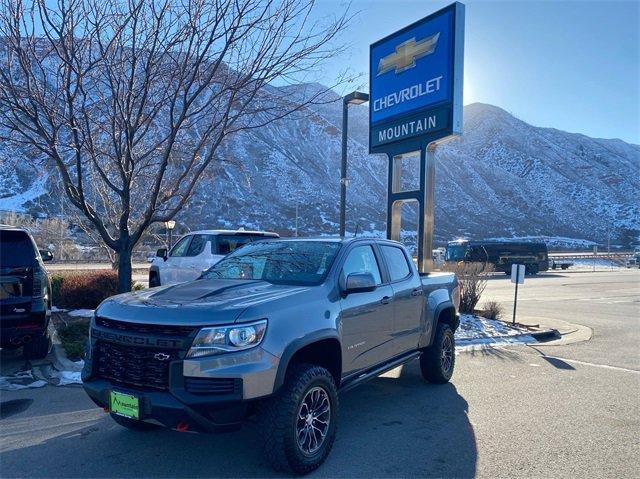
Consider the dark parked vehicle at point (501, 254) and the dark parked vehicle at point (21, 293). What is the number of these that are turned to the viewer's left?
1

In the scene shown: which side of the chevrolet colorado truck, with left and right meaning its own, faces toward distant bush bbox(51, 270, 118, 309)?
right

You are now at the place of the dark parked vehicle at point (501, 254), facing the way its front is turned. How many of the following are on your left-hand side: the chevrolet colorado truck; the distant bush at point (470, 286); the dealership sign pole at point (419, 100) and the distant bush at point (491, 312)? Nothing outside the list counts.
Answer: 4

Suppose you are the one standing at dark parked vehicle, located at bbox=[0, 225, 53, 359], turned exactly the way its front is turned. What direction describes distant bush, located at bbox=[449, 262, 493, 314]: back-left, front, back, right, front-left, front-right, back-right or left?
right

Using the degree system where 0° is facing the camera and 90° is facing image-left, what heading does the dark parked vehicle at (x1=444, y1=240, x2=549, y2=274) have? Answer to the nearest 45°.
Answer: approximately 90°

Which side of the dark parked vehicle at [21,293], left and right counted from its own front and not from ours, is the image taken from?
back

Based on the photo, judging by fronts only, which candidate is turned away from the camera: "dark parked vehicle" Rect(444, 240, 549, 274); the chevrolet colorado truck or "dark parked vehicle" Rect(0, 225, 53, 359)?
"dark parked vehicle" Rect(0, 225, 53, 359)

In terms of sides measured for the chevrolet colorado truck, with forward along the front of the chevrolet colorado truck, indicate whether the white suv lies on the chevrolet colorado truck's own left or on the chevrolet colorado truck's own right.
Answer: on the chevrolet colorado truck's own right

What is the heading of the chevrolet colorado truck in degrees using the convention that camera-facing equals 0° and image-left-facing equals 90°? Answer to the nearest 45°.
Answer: approximately 45°

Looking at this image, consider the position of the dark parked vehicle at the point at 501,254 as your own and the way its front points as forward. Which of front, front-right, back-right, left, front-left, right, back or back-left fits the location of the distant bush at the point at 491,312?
left

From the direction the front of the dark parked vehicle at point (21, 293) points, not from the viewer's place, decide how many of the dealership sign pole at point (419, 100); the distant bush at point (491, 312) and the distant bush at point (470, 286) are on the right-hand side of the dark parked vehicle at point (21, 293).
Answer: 3

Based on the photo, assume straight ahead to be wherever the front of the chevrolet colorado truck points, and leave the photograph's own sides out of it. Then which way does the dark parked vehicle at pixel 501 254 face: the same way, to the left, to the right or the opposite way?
to the right
